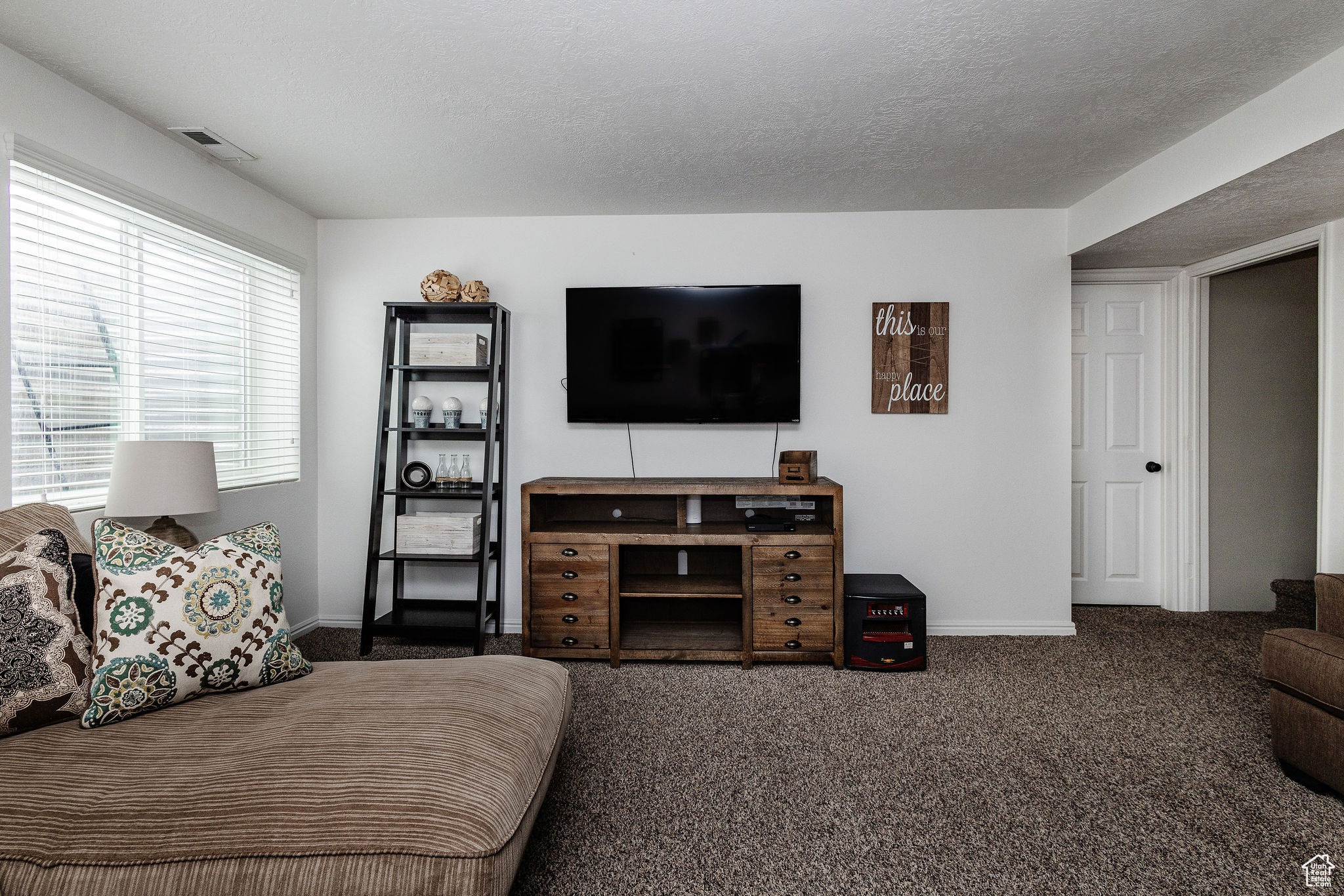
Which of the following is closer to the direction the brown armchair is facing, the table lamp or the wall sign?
the table lamp

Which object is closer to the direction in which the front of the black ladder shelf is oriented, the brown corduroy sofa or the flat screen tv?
the brown corduroy sofa

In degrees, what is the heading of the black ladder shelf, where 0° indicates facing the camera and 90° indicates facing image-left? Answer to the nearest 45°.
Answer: approximately 0°

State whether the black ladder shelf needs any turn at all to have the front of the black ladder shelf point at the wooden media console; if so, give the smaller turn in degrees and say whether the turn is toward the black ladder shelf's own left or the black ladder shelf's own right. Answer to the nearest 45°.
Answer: approximately 45° to the black ladder shelf's own left

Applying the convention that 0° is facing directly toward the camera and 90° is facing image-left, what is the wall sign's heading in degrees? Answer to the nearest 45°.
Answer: approximately 0°

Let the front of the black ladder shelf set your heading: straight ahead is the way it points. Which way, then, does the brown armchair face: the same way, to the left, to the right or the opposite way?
to the right

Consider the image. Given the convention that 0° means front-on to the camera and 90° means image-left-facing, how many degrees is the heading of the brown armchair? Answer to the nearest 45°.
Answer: approximately 45°

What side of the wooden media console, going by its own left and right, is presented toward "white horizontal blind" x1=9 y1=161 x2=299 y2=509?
right

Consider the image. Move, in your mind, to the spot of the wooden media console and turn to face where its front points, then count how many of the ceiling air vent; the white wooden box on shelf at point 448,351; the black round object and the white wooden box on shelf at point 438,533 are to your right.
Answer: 4
